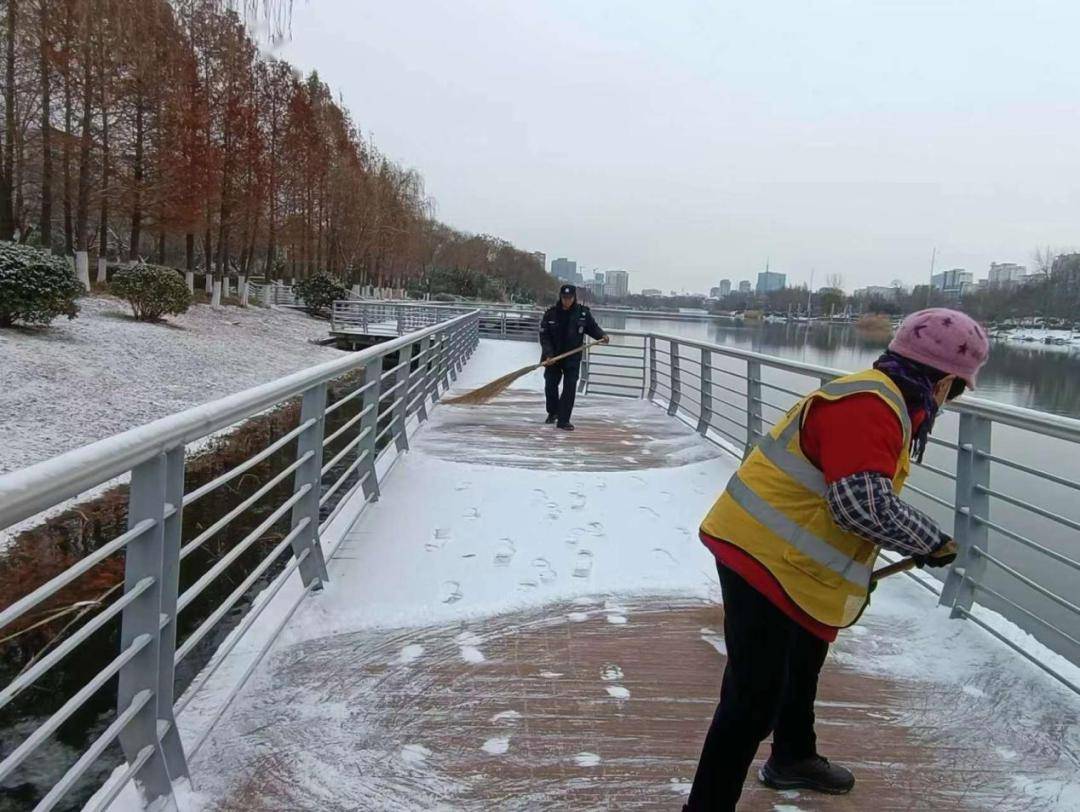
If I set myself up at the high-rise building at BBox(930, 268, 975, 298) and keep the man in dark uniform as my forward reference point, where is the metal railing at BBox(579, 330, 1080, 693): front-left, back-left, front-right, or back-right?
front-left

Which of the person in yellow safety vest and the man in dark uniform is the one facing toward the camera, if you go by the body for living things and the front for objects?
the man in dark uniform

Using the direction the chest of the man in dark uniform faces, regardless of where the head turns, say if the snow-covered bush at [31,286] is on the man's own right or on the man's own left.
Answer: on the man's own right

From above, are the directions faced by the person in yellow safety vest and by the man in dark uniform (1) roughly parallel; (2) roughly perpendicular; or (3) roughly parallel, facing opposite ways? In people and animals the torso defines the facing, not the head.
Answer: roughly perpendicular

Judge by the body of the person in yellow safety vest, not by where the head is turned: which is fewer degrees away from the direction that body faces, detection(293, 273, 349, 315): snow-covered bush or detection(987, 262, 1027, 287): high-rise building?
the high-rise building

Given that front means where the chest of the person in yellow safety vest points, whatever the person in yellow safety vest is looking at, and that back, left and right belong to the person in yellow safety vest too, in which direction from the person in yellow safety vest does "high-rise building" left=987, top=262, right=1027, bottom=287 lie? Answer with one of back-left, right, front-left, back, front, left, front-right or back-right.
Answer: left

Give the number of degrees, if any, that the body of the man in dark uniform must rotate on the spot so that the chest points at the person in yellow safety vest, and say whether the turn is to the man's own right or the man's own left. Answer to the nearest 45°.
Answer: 0° — they already face them

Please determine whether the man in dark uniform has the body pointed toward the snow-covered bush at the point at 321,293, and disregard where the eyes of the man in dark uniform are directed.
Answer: no

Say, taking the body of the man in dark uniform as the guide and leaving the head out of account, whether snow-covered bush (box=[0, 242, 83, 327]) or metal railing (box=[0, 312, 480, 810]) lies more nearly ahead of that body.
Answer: the metal railing

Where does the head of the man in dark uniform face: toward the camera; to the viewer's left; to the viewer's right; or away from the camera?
toward the camera

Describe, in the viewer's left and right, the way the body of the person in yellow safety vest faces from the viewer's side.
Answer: facing to the right of the viewer

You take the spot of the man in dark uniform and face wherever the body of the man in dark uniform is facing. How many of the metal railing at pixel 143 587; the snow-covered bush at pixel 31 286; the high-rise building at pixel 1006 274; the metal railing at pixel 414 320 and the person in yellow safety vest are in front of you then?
2

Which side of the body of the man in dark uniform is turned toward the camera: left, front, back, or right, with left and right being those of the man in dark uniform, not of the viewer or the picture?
front
